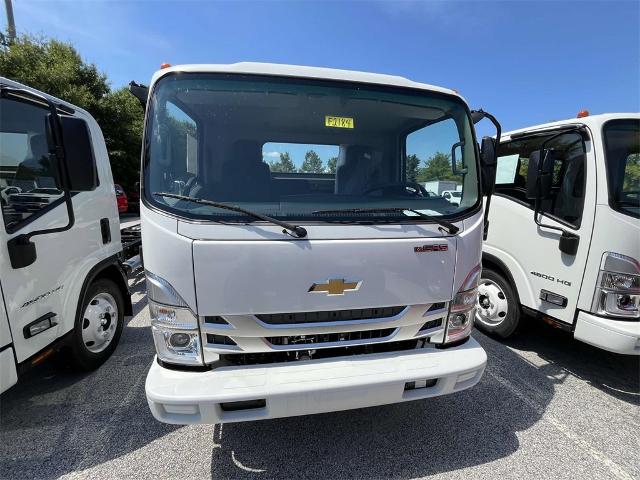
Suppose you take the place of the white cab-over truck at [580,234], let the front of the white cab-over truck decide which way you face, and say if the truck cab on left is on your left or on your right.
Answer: on your right

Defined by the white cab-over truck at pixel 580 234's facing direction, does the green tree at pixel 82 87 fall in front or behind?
behind

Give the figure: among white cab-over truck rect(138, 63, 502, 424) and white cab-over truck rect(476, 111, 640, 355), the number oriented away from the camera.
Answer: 0

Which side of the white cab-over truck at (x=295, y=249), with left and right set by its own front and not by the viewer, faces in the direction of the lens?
front

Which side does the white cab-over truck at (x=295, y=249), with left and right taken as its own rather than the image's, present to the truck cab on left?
right

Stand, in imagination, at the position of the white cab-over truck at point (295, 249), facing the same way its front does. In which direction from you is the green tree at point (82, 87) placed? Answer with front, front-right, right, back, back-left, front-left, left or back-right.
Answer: back-right

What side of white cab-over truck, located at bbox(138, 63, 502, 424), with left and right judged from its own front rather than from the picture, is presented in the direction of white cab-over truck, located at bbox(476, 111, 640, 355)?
left

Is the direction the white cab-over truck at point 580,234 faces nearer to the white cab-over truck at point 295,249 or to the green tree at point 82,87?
the white cab-over truck

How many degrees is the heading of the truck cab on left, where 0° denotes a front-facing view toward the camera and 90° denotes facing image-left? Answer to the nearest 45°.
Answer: approximately 45°

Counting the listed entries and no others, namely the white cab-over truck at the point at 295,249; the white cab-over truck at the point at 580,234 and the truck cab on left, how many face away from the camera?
0

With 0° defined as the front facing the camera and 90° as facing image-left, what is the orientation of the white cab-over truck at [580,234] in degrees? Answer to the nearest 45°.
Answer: approximately 315°

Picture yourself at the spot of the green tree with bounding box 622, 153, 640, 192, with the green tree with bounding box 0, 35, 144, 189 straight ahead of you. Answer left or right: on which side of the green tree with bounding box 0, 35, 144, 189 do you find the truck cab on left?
left

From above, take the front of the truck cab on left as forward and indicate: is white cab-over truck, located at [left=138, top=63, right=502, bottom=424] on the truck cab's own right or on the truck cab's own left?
on the truck cab's own left

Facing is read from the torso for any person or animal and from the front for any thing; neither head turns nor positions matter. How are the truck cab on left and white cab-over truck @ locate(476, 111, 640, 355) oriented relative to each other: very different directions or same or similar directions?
same or similar directions

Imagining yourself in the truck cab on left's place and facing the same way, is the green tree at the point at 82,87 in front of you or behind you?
behind

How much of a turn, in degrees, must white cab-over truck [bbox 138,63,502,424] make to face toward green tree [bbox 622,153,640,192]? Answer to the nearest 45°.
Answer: approximately 90° to its left

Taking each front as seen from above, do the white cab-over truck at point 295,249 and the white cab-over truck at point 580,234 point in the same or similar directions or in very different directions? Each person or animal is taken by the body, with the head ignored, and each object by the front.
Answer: same or similar directions
